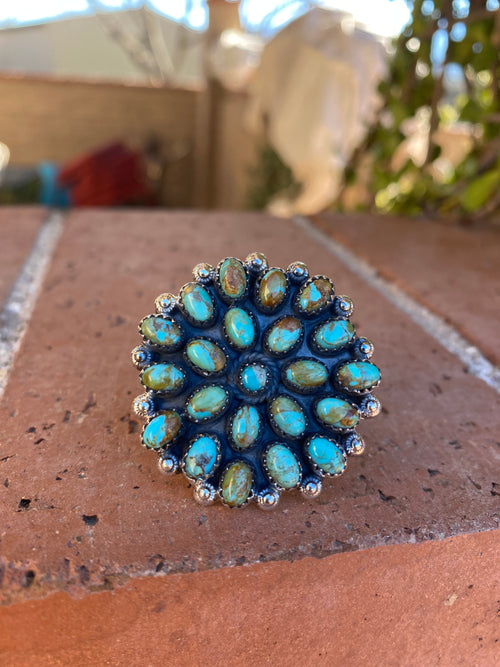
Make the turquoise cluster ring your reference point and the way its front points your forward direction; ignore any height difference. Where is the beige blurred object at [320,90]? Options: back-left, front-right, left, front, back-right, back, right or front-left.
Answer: back

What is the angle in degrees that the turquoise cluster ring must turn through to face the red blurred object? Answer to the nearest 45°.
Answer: approximately 180°

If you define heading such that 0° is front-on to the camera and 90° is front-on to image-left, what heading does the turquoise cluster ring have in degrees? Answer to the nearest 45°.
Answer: approximately 0°

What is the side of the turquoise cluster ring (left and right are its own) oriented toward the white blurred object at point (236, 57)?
back

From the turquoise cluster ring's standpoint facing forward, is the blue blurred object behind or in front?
behind
